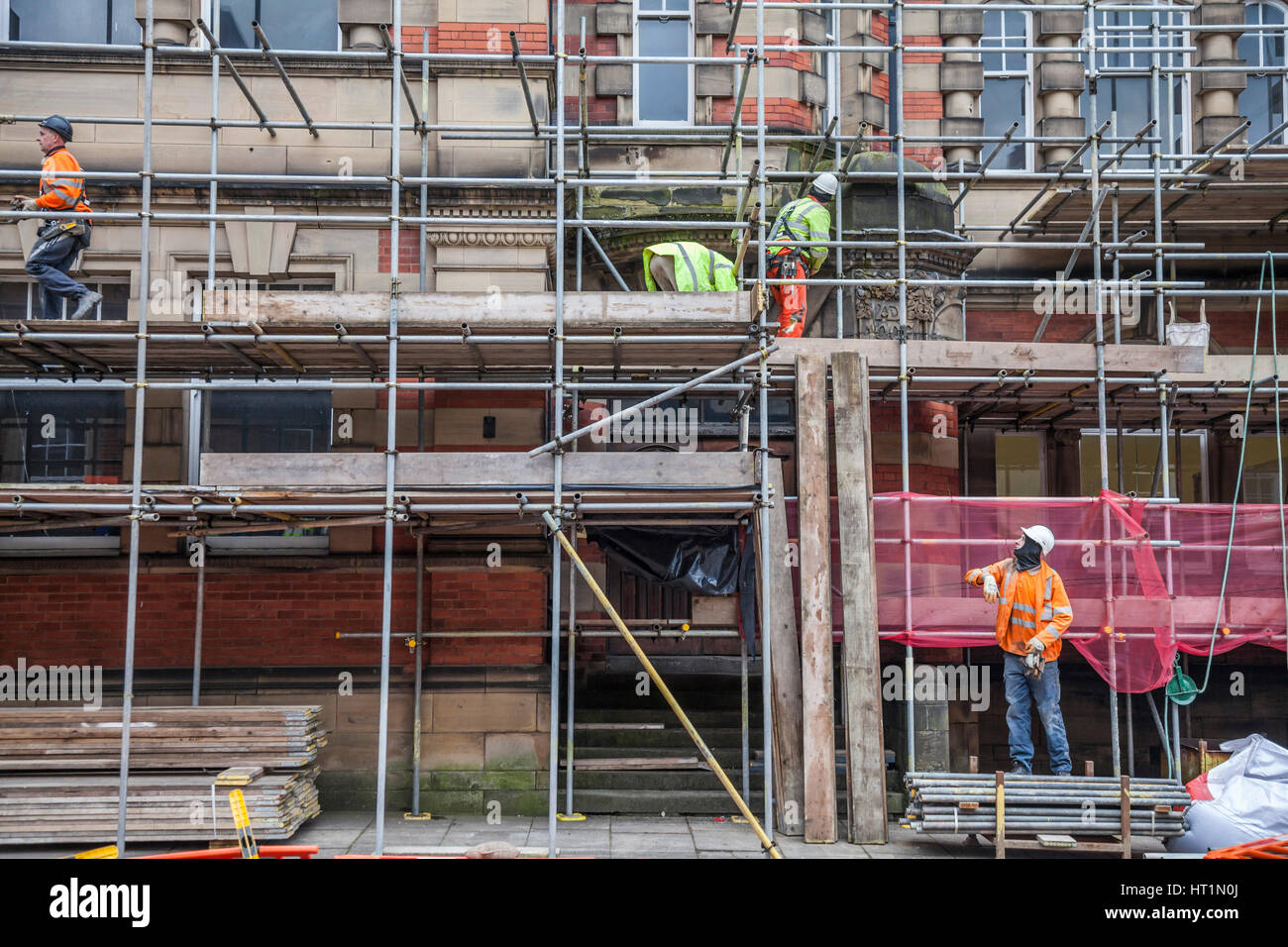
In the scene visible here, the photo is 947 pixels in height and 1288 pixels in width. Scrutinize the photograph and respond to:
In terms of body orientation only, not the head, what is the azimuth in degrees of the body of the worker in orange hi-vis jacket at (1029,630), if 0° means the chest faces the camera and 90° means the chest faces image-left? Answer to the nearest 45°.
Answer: approximately 45°

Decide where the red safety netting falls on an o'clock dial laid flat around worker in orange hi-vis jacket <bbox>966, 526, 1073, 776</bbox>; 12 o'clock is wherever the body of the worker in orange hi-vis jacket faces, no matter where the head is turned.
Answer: The red safety netting is roughly at 6 o'clock from the worker in orange hi-vis jacket.

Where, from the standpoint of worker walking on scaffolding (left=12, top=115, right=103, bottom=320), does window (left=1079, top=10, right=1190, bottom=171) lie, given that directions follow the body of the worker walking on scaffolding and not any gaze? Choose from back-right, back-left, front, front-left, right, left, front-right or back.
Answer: back

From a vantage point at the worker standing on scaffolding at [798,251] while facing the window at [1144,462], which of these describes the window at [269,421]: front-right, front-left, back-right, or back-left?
back-left

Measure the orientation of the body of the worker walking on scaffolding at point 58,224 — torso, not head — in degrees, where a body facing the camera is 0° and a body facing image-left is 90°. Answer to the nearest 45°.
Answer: approximately 90°

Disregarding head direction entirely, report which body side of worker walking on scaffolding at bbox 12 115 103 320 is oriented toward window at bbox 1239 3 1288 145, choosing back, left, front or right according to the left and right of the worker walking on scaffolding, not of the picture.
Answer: back

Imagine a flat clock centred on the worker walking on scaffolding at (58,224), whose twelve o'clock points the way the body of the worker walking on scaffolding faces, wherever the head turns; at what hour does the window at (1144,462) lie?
The window is roughly at 6 o'clock from the worker walking on scaffolding.
